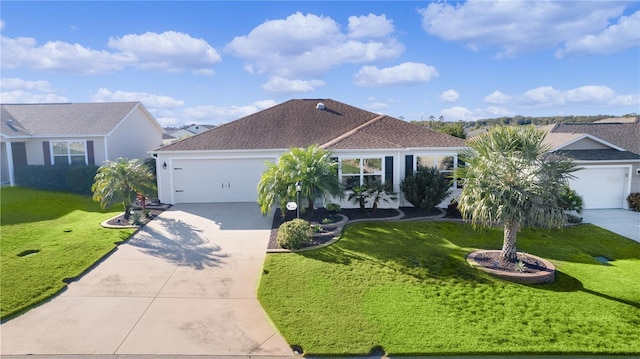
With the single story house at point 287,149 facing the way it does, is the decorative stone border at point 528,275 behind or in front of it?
in front

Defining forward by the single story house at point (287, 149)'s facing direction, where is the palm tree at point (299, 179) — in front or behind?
in front

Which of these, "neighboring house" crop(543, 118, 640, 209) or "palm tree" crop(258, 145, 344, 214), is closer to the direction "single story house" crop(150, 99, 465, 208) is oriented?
the palm tree

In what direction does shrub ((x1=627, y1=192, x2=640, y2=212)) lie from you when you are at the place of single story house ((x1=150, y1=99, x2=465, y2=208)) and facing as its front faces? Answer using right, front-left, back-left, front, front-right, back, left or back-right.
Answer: left

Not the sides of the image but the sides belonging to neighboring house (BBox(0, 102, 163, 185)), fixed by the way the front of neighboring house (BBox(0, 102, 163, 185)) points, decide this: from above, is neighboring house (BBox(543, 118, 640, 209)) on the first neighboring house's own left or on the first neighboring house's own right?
on the first neighboring house's own left

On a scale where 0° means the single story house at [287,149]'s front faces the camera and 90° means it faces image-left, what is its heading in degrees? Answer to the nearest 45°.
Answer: approximately 0°

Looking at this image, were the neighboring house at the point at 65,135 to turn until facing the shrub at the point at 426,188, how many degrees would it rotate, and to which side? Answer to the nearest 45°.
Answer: approximately 90° to its left

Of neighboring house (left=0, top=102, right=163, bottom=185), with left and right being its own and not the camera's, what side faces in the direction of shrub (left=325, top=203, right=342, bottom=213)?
left

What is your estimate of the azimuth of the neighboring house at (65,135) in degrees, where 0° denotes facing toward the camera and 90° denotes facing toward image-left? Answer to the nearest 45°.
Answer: approximately 45°
